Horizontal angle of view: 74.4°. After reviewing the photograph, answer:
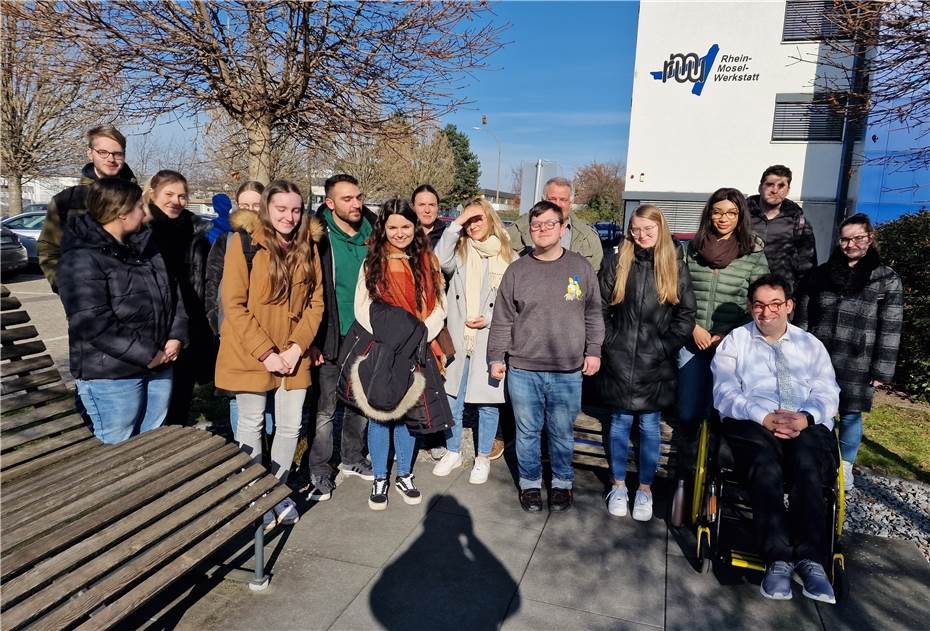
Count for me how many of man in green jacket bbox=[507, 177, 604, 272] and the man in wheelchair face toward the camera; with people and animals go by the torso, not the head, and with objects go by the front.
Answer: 2

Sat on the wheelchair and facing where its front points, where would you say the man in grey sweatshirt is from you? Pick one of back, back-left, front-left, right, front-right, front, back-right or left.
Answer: right

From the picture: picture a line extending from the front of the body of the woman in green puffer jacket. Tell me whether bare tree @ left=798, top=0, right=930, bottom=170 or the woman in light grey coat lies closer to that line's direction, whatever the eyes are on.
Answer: the woman in light grey coat

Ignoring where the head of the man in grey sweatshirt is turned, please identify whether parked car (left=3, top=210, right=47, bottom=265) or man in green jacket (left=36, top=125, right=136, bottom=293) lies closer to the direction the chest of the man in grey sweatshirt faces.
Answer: the man in green jacket

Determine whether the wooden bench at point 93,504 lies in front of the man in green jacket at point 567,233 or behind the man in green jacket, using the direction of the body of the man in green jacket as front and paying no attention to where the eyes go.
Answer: in front

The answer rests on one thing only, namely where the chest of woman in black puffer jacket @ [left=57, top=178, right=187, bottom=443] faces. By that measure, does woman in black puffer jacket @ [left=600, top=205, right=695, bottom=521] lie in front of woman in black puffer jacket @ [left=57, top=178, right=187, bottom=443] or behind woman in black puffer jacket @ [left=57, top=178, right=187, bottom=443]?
in front

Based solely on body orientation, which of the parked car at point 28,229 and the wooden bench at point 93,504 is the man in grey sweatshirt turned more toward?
the wooden bench

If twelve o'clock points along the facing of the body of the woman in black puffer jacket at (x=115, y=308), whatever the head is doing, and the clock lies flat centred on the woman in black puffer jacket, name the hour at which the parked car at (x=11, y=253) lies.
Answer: The parked car is roughly at 7 o'clock from the woman in black puffer jacket.

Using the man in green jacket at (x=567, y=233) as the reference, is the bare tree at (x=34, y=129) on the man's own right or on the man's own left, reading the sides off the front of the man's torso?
on the man's own right

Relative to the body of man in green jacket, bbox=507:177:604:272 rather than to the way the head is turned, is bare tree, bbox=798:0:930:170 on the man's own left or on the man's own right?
on the man's own left

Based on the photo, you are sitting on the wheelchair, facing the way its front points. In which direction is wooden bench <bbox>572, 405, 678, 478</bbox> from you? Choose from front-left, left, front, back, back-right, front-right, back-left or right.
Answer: back-right

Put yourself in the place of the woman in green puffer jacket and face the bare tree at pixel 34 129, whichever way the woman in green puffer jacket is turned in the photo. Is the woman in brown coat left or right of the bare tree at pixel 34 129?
left

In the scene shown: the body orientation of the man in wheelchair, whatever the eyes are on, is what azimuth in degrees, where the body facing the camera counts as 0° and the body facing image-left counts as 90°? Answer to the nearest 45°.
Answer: approximately 0°
